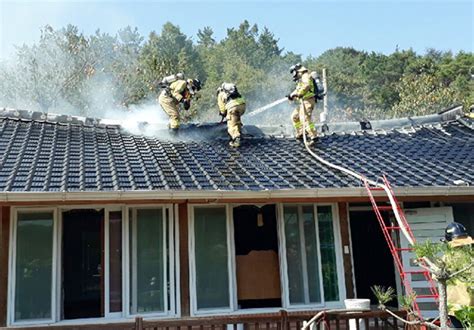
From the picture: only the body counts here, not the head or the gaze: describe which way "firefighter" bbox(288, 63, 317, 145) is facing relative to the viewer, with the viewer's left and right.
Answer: facing to the left of the viewer

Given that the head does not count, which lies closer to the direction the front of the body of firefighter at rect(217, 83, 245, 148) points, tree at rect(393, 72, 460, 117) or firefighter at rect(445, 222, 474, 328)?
the tree

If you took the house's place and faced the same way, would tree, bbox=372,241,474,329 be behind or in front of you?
in front

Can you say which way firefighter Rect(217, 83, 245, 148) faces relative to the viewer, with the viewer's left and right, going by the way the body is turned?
facing away from the viewer and to the left of the viewer

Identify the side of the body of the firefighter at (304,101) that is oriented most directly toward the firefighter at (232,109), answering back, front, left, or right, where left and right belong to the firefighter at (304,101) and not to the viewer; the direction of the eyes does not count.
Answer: front

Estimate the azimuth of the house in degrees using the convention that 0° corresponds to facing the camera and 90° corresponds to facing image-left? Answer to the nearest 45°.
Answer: approximately 0°

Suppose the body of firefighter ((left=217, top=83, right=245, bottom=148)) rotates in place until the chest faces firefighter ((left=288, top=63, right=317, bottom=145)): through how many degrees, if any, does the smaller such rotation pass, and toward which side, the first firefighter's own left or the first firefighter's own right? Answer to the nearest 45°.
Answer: approximately 135° to the first firefighter's own right
